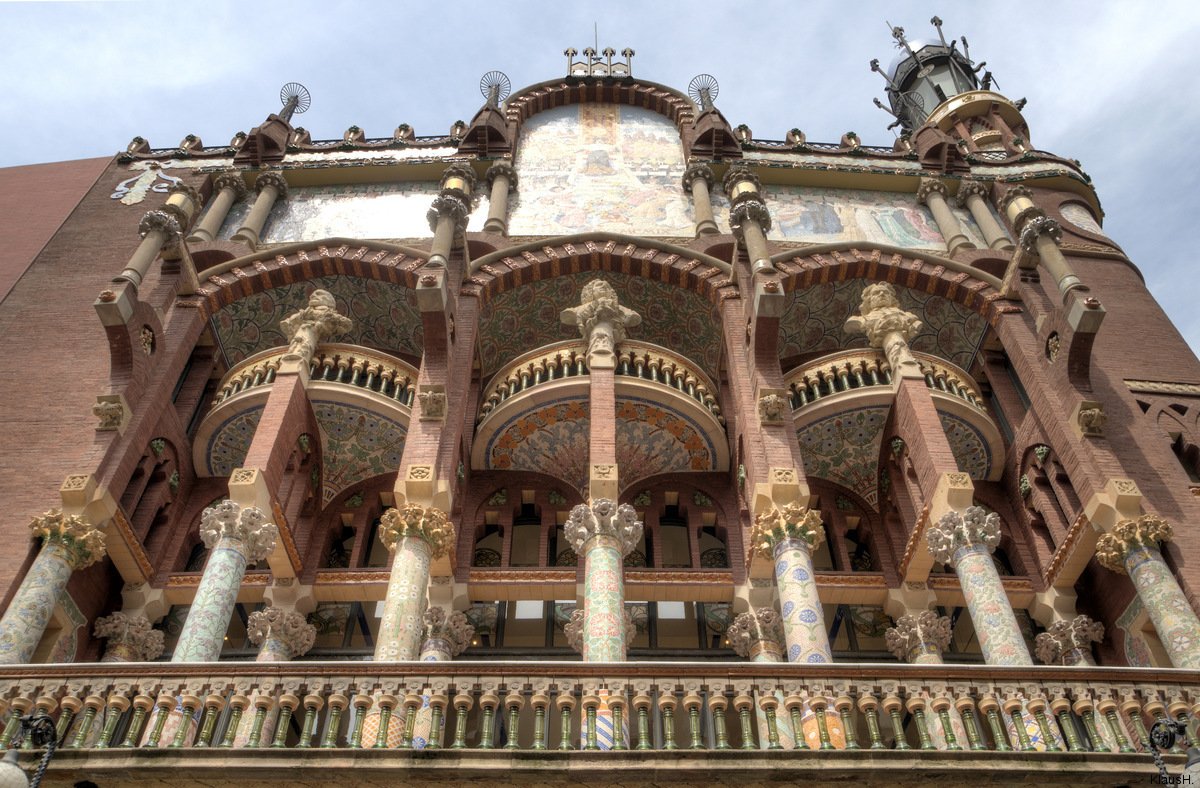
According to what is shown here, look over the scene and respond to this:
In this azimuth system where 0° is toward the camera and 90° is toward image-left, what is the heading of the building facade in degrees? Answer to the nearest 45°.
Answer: approximately 0°
